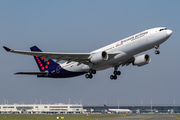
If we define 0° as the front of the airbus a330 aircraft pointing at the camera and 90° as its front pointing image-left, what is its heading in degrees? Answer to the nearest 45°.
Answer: approximately 315°
